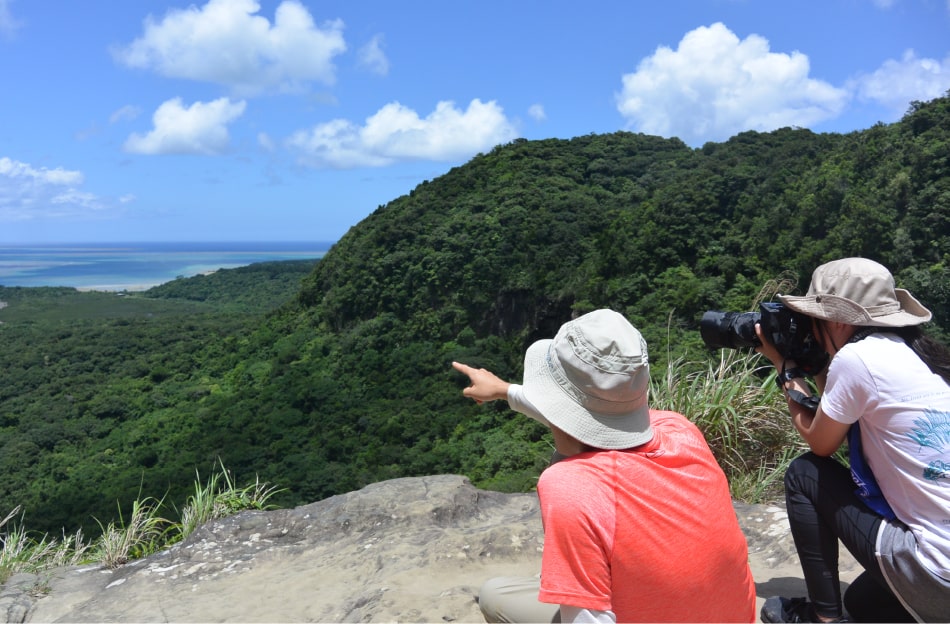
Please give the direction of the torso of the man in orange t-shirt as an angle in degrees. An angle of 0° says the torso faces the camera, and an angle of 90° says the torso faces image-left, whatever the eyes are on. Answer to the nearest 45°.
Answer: approximately 135°

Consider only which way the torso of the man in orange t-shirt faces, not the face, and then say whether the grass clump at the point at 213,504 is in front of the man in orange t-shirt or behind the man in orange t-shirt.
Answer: in front

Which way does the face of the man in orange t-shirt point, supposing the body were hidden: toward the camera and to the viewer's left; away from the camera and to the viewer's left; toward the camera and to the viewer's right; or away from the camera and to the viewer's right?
away from the camera and to the viewer's left

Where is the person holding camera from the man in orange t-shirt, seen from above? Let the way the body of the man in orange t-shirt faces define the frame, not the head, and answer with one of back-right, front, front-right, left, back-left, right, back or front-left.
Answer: right

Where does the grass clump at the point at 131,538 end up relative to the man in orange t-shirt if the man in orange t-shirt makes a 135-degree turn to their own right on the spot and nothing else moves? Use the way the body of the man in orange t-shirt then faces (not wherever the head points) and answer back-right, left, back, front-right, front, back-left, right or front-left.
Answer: back-left
